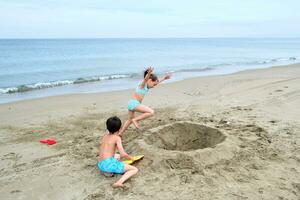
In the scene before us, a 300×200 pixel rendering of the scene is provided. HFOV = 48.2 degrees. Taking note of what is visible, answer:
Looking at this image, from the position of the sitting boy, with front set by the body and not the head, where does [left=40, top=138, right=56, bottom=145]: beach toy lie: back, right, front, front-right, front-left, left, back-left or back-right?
left

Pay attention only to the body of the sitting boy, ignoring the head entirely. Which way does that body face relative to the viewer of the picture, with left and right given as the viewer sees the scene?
facing away from the viewer and to the right of the viewer
